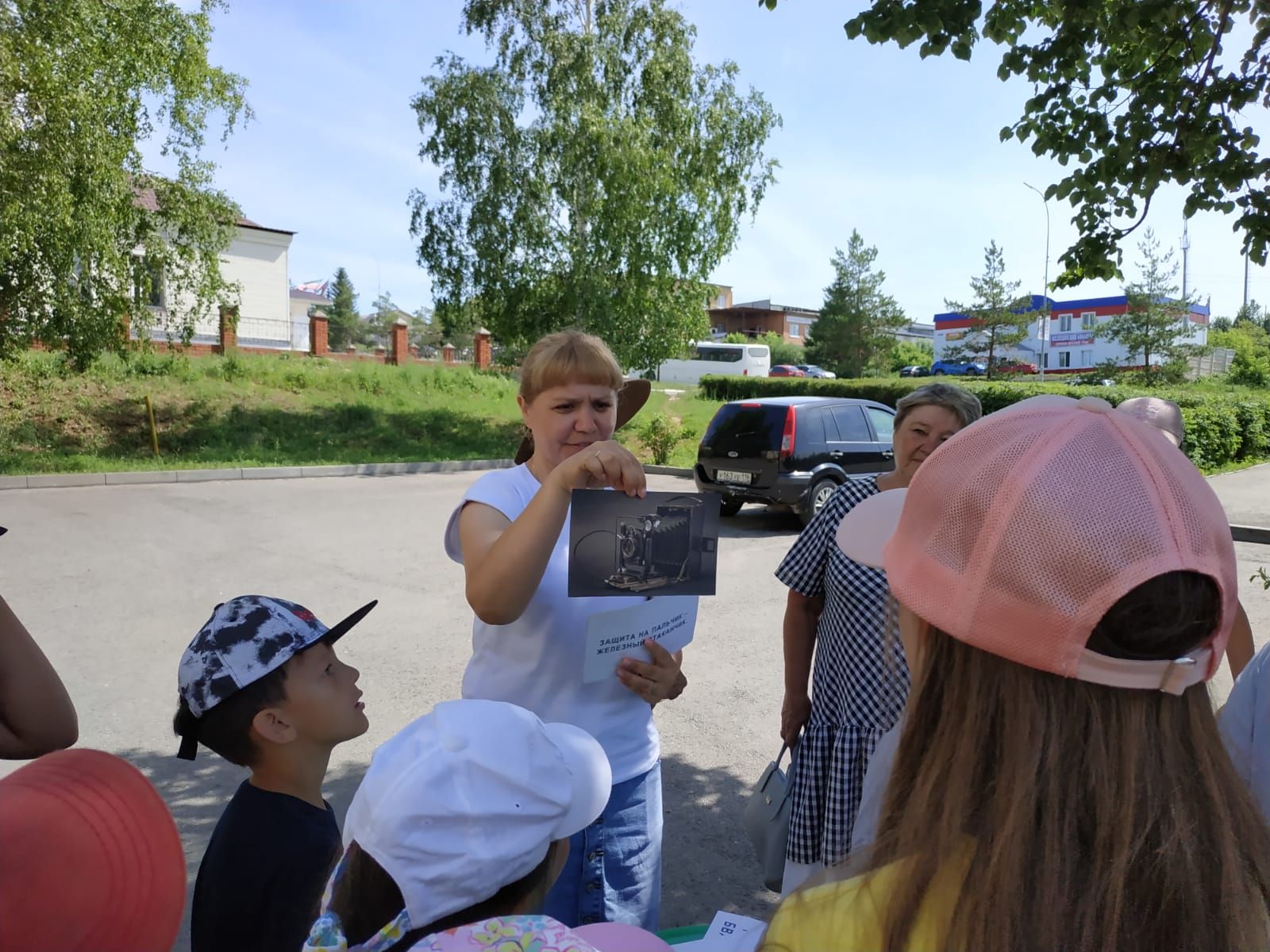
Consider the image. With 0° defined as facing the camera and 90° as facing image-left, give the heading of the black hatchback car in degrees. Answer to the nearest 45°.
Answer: approximately 225°

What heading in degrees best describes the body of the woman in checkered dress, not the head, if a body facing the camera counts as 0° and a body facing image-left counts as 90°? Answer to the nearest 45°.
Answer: approximately 0°

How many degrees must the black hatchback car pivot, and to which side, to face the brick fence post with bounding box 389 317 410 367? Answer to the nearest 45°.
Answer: approximately 90° to its left

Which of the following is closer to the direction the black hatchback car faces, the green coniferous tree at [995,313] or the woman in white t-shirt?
the green coniferous tree

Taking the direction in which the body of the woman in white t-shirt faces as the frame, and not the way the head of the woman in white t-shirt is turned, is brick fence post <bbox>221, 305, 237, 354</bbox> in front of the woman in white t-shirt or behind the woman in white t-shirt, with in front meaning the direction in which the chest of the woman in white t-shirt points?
behind

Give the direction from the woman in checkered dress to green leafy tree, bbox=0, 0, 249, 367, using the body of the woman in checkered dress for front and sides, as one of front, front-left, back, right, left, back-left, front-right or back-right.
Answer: back-right
